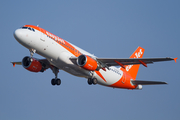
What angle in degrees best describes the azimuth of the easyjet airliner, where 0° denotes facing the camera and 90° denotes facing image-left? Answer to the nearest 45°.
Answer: approximately 45°
